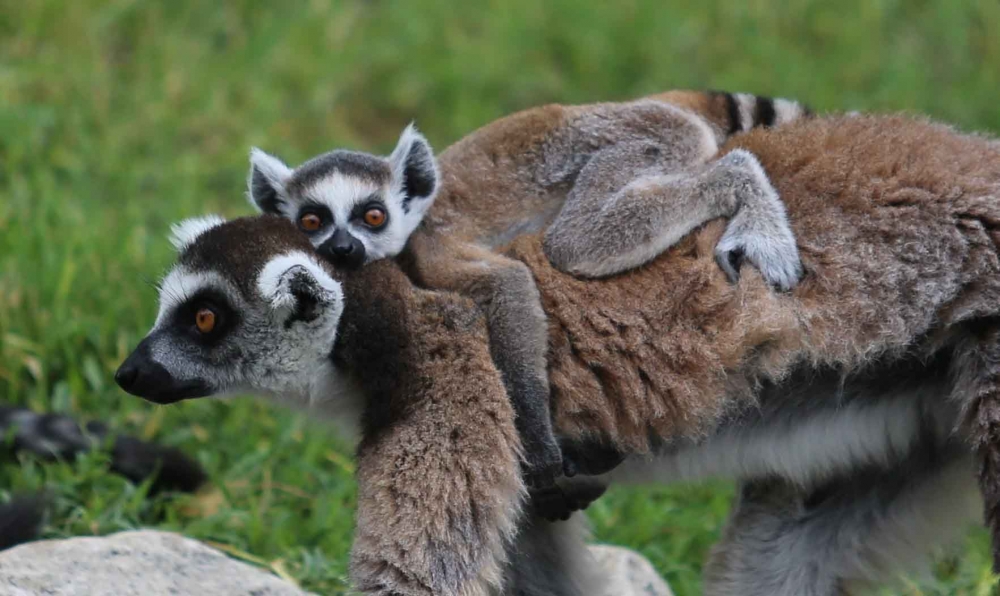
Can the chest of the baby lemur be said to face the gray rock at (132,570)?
yes

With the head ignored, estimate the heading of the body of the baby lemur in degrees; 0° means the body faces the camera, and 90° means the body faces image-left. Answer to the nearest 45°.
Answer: approximately 90°
